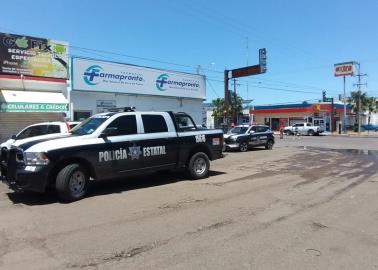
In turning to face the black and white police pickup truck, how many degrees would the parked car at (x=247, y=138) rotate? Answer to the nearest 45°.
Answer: approximately 45° to its left

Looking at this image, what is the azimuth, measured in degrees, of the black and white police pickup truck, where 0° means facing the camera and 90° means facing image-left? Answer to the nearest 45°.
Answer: approximately 45°

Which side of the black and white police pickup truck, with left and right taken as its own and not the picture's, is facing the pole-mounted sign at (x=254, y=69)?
back

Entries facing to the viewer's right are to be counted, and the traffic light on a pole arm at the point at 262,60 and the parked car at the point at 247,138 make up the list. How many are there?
0

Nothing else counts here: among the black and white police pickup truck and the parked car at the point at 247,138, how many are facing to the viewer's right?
0

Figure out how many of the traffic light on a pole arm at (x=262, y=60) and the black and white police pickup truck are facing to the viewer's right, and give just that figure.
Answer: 0

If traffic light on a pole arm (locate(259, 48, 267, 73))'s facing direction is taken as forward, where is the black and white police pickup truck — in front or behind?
in front

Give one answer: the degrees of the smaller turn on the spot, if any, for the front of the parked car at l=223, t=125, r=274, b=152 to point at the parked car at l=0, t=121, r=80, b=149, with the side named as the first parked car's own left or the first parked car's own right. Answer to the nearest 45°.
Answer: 0° — it already faces it

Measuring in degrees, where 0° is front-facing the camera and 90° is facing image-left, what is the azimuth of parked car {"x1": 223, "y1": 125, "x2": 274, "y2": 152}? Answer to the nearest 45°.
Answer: approximately 45°

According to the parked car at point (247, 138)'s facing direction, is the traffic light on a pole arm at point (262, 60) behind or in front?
behind

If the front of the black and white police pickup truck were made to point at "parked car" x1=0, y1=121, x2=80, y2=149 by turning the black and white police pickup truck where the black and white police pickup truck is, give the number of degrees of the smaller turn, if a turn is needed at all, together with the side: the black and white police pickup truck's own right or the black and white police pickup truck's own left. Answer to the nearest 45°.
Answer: approximately 90° to the black and white police pickup truck's own right
